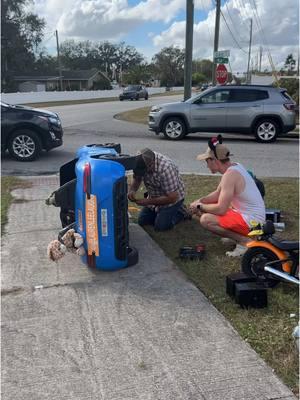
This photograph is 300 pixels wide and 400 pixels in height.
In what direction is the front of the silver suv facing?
to the viewer's left

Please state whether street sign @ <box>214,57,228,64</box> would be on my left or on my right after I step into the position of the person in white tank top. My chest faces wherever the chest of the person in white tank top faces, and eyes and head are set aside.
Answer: on my right

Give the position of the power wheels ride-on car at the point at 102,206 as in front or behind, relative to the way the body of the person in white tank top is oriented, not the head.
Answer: in front

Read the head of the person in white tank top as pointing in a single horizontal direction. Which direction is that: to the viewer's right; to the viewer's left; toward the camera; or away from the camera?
to the viewer's left

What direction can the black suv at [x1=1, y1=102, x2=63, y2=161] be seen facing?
to the viewer's right

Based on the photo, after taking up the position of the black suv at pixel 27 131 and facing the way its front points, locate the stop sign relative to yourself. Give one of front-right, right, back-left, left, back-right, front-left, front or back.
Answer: front-left

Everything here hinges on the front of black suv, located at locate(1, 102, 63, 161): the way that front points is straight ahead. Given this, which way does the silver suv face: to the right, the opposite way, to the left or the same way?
the opposite way

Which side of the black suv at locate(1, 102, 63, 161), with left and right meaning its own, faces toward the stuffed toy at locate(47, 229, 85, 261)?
right

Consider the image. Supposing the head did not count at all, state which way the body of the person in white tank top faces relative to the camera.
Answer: to the viewer's left

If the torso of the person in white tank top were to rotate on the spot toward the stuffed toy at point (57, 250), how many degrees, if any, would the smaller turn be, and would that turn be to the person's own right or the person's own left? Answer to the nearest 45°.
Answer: approximately 45° to the person's own left

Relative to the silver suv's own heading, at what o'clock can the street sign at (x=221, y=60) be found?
The street sign is roughly at 3 o'clock from the silver suv.
